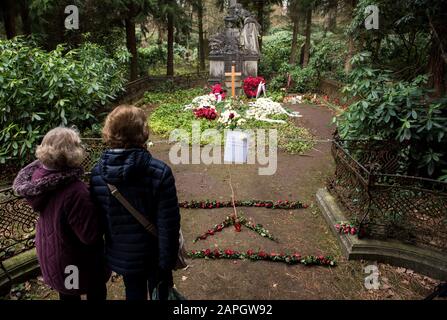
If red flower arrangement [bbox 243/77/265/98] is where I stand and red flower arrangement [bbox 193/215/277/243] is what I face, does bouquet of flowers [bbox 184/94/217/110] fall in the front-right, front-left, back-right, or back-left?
front-right

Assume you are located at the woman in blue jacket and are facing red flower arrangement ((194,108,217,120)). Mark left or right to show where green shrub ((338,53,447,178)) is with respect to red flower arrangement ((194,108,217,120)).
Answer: right

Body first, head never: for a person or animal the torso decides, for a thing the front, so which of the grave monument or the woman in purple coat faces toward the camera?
the grave monument

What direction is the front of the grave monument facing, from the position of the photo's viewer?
facing the viewer

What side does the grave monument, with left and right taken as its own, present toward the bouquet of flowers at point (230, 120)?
front

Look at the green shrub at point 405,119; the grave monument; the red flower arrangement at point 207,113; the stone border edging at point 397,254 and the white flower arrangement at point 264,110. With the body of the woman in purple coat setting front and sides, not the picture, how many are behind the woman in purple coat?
0

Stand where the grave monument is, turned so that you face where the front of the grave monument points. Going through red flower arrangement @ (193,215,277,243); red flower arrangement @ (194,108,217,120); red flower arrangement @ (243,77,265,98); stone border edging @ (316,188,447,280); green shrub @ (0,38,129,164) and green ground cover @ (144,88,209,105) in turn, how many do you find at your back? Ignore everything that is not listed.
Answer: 0

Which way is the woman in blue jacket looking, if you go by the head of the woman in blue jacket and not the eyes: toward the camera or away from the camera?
away from the camera

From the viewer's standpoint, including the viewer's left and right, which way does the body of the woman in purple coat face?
facing away from the viewer and to the right of the viewer

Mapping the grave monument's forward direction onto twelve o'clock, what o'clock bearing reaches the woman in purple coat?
The woman in purple coat is roughly at 12 o'clock from the grave monument.

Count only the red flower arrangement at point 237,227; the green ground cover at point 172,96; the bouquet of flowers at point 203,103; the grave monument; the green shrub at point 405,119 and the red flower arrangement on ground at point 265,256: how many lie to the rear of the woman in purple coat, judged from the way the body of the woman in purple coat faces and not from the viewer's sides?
0

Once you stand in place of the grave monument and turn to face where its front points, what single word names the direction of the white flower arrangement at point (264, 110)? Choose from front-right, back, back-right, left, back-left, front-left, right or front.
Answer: front

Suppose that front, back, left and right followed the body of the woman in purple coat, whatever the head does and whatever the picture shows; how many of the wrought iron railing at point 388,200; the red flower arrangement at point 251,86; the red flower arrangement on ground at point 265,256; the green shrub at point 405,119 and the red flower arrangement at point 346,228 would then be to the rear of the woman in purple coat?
0

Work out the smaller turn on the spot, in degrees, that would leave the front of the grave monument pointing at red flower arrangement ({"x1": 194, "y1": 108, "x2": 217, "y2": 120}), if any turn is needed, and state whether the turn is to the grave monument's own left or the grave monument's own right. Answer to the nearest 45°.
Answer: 0° — it already faces it

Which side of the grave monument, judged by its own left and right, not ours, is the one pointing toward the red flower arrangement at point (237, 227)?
front

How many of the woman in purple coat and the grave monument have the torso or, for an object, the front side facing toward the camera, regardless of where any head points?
1
